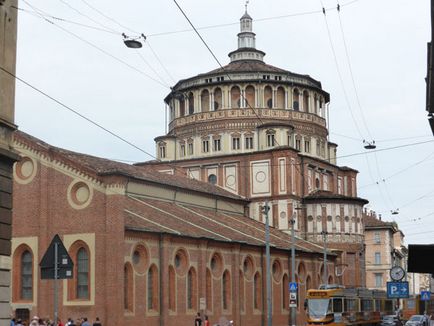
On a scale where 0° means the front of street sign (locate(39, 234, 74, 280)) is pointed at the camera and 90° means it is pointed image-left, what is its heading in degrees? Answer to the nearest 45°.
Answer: approximately 180°

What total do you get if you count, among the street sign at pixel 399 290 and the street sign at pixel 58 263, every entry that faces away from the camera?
1

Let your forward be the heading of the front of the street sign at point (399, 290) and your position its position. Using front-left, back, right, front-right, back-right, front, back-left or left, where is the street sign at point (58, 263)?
front-right

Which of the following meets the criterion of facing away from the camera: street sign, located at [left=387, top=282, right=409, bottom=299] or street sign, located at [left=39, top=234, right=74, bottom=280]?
street sign, located at [left=39, top=234, right=74, bottom=280]

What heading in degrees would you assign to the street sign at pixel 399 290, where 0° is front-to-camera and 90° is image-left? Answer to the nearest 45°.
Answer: approximately 0°

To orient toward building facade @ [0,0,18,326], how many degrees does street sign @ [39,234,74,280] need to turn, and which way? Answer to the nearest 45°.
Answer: approximately 45° to its left

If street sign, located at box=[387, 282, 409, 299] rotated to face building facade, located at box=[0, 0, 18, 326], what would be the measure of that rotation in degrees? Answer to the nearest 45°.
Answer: approximately 45° to its right

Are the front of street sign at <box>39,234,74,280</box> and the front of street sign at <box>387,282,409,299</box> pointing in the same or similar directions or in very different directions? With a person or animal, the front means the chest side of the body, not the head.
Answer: very different directions
